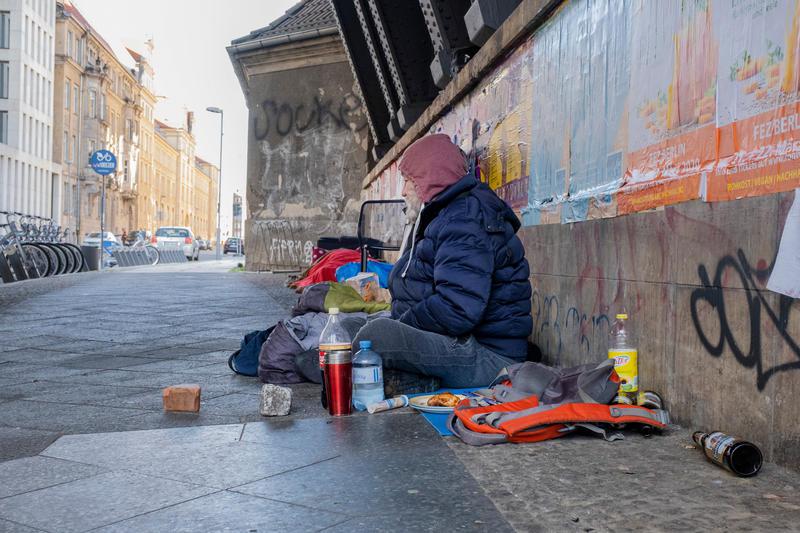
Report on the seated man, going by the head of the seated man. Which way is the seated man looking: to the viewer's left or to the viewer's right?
to the viewer's left

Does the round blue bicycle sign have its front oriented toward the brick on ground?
yes

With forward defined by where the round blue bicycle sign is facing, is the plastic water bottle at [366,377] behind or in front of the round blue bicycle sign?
in front

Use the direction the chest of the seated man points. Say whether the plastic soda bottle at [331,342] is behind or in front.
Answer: in front

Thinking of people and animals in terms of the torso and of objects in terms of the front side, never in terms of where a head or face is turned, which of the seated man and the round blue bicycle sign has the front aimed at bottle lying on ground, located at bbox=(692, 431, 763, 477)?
the round blue bicycle sign

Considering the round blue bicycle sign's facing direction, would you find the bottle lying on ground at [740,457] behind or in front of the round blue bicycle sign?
in front

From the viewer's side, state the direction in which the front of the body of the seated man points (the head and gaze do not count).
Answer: to the viewer's left

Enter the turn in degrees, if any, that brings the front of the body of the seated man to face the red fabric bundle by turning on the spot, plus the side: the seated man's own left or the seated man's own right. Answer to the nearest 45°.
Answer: approximately 90° to the seated man's own right

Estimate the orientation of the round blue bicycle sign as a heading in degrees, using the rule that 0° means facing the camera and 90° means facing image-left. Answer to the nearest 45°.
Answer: approximately 0°

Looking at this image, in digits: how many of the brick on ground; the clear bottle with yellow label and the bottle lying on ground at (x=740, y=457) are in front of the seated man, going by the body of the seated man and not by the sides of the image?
1

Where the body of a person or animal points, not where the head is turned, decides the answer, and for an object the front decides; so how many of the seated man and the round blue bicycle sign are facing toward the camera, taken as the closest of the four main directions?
1

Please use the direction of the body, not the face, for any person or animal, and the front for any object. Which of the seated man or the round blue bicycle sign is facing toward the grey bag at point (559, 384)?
the round blue bicycle sign

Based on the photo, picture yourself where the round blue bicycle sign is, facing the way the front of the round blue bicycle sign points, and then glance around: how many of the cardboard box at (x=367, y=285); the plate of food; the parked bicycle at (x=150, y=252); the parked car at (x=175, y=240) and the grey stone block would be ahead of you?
3

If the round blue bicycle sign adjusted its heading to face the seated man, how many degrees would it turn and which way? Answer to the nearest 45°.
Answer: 0° — it already faces them

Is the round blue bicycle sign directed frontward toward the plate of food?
yes

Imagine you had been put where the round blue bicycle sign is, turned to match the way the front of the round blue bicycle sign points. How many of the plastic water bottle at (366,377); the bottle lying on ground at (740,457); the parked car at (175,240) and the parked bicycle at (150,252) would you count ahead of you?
2
